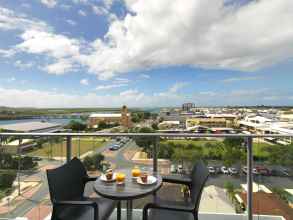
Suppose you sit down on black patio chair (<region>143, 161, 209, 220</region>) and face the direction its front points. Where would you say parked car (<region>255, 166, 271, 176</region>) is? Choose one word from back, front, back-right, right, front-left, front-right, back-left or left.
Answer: back-right

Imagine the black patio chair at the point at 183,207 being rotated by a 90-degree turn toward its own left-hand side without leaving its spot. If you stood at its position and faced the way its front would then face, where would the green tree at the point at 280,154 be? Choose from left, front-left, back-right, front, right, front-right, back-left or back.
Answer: back-left

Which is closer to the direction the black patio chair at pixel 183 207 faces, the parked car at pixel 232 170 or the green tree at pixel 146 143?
the green tree

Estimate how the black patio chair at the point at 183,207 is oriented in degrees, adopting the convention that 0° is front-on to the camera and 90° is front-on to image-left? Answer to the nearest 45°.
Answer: approximately 90°

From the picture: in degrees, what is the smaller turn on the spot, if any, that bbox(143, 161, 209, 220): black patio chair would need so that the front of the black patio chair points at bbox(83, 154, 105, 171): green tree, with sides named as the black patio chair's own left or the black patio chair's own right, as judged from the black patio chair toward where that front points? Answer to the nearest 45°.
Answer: approximately 45° to the black patio chair's own right

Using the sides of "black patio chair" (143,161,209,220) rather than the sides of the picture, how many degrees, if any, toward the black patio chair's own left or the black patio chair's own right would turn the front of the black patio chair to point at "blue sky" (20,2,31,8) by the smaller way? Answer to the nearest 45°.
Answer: approximately 45° to the black patio chair's own right

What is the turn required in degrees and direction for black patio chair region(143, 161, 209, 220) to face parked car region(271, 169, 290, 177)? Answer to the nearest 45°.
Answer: approximately 135° to its right

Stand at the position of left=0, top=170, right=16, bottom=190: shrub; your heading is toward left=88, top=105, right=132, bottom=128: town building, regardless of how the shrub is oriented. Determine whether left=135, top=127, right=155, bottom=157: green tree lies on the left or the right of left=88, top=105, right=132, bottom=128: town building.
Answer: right

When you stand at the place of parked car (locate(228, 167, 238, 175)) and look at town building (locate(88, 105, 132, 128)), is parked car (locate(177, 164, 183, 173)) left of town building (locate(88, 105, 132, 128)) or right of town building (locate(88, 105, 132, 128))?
left

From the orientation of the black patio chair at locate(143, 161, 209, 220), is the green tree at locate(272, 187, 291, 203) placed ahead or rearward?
rearward

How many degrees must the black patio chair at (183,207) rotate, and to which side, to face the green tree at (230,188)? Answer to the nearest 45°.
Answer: approximately 135° to its right

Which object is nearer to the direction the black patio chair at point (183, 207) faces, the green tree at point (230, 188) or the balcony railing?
the balcony railing

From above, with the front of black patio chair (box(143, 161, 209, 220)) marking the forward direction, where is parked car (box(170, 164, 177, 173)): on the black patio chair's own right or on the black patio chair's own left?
on the black patio chair's own right
